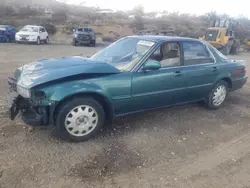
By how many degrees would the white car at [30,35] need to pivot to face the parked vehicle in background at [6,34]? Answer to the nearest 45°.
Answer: approximately 90° to its right

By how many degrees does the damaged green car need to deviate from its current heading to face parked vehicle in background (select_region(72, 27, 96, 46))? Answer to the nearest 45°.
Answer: approximately 135° to its right

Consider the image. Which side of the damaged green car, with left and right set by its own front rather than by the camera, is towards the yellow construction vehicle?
back

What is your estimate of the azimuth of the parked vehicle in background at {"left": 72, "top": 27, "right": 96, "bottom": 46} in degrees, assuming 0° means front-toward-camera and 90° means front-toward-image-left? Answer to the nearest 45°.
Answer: approximately 0°

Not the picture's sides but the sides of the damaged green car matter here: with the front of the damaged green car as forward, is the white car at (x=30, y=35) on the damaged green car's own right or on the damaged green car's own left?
on the damaged green car's own right

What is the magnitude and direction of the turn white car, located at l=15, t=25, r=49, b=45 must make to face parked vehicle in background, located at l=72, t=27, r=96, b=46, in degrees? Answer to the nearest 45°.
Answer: approximately 135° to its left

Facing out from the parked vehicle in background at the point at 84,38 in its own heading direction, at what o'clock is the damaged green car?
The damaged green car is roughly at 12 o'clock from the parked vehicle in background.

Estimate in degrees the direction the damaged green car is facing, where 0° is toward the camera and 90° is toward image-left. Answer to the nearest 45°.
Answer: approximately 45°

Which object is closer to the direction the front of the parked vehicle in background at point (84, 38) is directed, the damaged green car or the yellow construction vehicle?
the damaged green car

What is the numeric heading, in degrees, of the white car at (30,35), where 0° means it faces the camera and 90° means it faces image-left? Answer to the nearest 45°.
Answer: approximately 45°

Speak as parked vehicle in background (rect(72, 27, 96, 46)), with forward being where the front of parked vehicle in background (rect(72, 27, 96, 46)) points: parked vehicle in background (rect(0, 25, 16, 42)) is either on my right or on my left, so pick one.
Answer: on my right

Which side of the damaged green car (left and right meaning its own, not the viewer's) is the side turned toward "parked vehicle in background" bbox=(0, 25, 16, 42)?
right

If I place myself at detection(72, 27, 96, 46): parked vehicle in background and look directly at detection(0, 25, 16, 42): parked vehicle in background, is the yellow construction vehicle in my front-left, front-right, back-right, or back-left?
back-left

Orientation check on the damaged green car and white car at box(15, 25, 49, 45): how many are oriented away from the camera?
0
